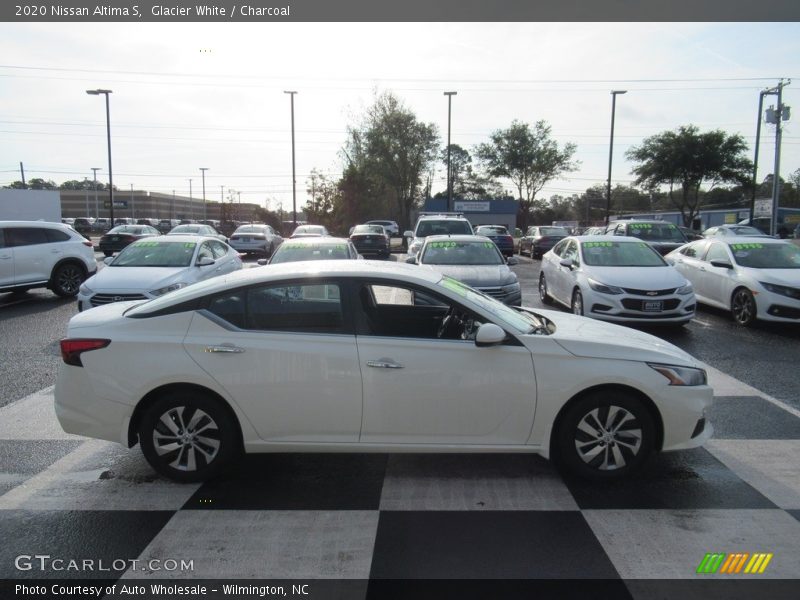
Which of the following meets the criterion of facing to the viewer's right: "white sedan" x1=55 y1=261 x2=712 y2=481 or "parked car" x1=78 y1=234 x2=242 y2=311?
the white sedan

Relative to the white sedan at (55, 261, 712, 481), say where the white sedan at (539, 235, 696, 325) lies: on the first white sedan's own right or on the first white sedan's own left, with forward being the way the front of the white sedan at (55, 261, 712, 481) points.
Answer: on the first white sedan's own left

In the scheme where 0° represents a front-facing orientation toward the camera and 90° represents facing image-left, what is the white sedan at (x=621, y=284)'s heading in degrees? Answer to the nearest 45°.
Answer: approximately 315°

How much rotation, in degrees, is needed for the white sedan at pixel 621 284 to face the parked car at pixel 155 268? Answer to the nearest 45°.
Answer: approximately 135° to its right

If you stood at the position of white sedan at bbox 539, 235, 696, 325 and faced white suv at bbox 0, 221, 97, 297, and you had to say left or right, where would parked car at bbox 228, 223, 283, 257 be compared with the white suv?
right

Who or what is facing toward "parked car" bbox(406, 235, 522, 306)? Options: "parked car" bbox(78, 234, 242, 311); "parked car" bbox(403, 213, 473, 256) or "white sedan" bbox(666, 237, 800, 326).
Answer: "parked car" bbox(403, 213, 473, 256)

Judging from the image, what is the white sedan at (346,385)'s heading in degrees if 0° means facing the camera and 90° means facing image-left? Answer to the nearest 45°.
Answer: approximately 270°

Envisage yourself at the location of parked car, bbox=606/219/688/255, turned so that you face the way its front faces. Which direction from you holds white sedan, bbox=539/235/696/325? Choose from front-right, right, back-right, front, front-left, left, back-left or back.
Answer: front-right

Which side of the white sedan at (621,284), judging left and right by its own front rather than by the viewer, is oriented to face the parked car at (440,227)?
back

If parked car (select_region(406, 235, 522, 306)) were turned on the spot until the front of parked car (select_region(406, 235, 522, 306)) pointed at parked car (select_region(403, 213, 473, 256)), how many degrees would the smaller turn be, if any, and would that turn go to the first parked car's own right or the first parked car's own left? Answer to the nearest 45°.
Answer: approximately 180°

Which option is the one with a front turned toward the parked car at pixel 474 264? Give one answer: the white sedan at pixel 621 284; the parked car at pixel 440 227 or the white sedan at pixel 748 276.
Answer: the parked car at pixel 440 227

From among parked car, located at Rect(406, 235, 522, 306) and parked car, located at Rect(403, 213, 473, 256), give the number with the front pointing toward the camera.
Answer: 2
